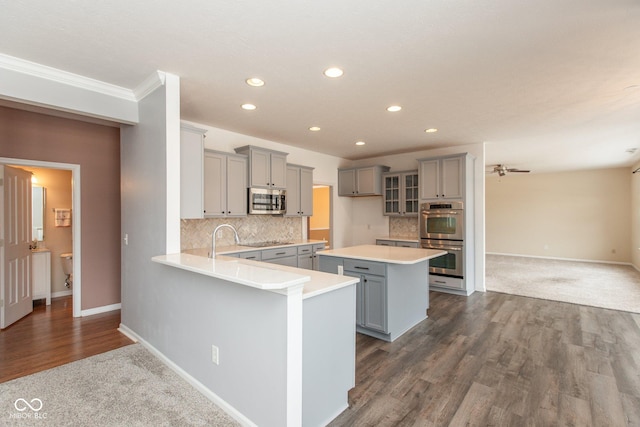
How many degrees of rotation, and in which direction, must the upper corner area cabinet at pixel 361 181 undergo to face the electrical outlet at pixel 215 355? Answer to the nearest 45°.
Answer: approximately 45° to its left

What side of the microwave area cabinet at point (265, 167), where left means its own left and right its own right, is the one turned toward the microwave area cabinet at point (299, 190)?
left

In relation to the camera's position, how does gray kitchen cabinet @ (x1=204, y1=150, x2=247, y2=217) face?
facing the viewer and to the right of the viewer

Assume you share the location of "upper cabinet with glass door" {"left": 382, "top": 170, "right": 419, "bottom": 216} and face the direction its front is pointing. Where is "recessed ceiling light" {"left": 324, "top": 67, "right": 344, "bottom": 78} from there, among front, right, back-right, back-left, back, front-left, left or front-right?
front-left

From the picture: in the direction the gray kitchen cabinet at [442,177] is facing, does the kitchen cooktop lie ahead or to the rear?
ahead

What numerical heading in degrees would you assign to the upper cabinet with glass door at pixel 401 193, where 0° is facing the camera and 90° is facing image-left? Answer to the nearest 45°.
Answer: approximately 45°

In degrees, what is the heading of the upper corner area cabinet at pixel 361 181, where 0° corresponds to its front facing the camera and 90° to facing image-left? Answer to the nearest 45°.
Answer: approximately 45°

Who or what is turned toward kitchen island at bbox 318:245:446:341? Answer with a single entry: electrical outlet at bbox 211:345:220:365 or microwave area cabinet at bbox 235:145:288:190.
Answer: the microwave area cabinet
